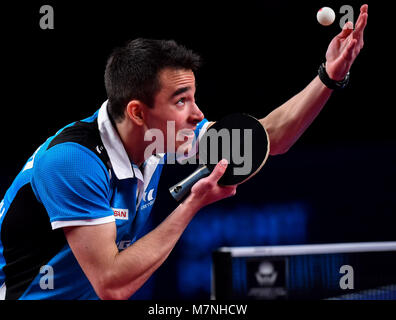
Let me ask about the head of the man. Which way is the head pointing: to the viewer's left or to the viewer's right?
to the viewer's right

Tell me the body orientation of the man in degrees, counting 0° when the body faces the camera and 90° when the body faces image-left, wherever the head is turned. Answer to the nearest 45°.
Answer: approximately 270°
